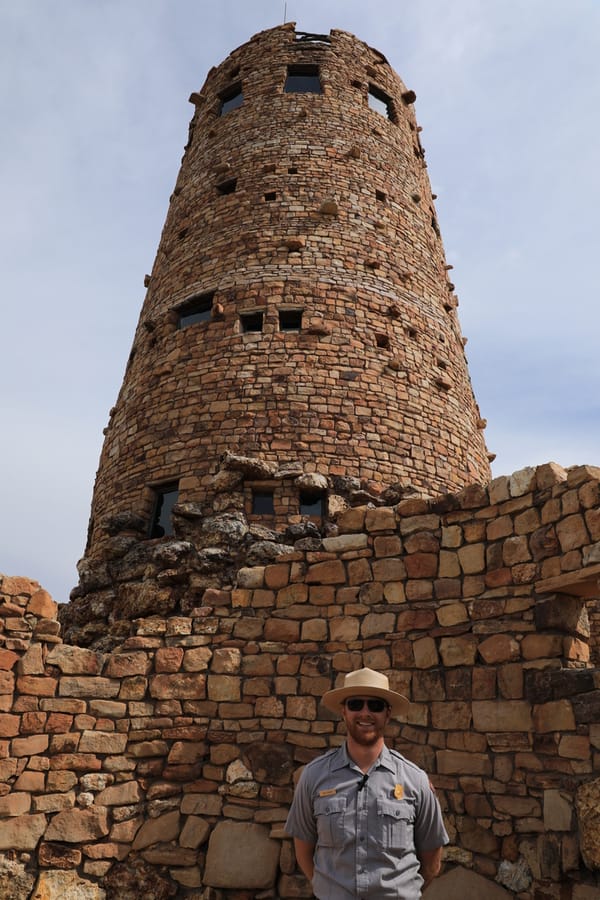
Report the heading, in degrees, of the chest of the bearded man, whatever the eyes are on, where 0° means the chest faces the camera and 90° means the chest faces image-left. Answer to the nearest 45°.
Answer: approximately 0°

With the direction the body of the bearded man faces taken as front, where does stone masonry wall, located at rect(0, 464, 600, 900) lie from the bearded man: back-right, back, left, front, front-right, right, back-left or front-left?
back
